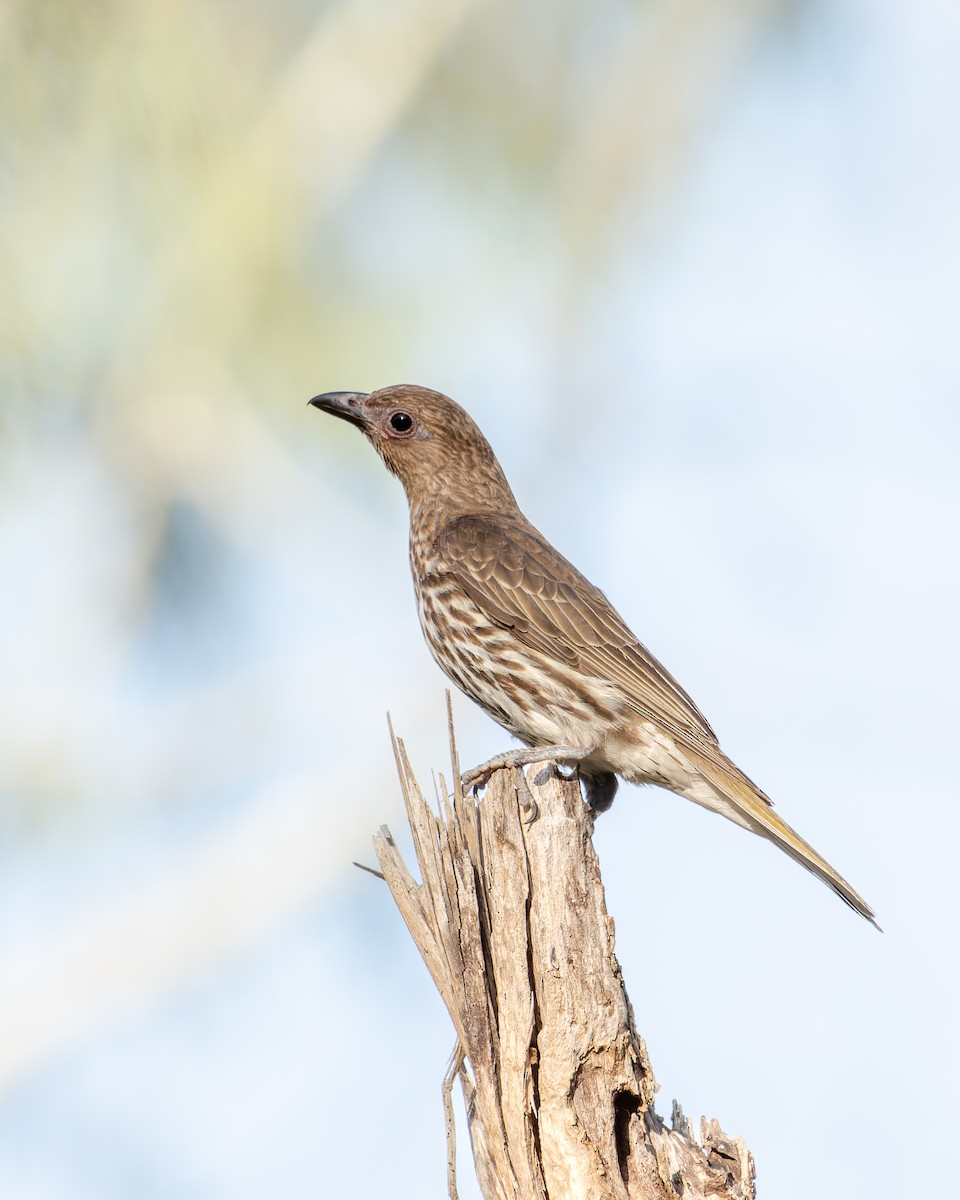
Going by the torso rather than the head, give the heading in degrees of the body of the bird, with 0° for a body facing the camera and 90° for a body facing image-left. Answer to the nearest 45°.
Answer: approximately 90°
